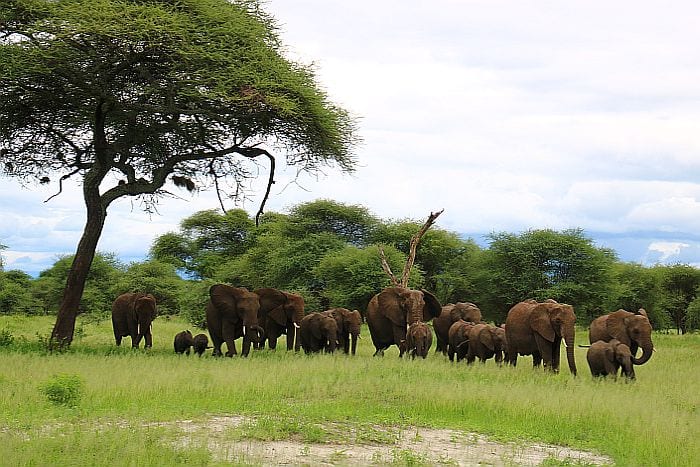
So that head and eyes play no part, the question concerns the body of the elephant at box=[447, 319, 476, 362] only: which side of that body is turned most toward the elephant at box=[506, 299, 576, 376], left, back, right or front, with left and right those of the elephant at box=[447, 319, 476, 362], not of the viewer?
front

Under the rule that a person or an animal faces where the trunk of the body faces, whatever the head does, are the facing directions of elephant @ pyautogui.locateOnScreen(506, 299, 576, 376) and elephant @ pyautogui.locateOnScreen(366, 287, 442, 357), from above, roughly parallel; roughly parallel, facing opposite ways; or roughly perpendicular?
roughly parallel

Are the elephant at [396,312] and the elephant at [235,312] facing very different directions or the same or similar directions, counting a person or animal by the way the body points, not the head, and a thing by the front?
same or similar directions

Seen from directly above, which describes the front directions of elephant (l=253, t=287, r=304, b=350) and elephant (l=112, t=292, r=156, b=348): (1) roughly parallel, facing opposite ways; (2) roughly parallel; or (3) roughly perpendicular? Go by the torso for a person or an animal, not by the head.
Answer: roughly parallel

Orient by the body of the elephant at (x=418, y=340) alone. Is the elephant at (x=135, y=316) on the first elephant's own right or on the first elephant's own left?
on the first elephant's own right

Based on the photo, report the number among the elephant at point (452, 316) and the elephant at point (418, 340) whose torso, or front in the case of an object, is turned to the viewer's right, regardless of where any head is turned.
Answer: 1

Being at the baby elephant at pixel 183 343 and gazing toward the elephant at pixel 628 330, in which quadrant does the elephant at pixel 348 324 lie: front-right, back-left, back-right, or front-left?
front-left

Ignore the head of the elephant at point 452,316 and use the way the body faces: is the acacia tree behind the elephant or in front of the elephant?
behind

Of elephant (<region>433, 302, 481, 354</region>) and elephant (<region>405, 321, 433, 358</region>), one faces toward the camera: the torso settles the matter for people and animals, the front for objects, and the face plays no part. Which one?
elephant (<region>405, 321, 433, 358</region>)

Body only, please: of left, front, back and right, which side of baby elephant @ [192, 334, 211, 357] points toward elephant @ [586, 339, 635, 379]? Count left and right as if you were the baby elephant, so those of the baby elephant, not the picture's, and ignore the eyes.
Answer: front

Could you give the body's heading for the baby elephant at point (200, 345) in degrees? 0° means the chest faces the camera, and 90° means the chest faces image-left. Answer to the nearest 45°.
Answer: approximately 315°

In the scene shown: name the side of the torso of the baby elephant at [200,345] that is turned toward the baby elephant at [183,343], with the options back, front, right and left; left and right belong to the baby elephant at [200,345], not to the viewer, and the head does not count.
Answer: back

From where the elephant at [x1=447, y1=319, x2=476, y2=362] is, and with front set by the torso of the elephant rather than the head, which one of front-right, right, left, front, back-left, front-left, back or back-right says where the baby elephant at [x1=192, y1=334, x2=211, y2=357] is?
back-right
